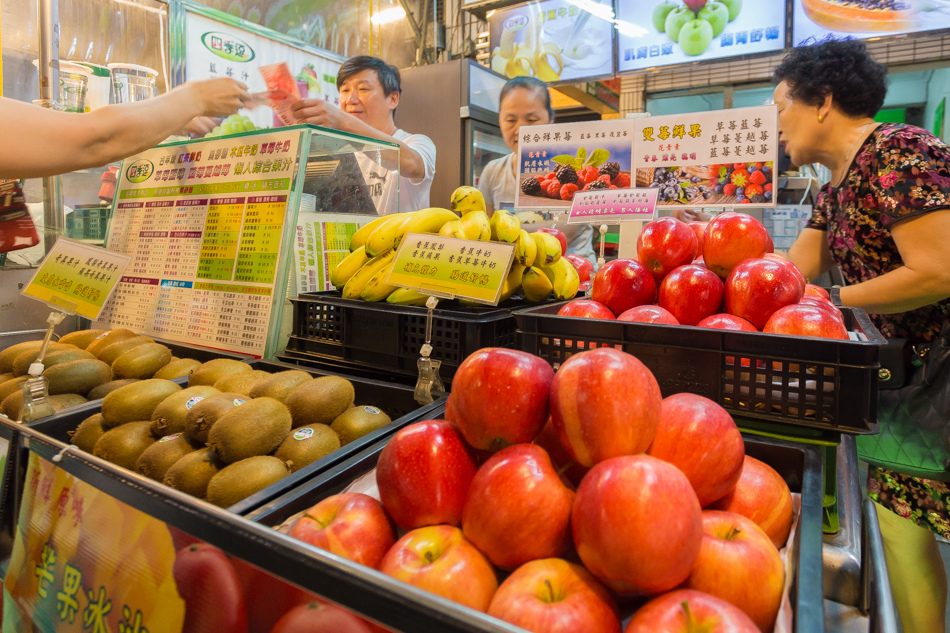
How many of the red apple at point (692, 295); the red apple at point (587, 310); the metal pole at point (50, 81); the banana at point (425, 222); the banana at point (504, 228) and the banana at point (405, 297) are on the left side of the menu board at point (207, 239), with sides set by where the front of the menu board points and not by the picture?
5

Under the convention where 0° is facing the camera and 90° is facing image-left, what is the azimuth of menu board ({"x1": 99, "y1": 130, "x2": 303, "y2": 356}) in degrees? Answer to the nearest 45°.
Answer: approximately 45°

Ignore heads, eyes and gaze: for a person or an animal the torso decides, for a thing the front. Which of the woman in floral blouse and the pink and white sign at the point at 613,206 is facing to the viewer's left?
the woman in floral blouse

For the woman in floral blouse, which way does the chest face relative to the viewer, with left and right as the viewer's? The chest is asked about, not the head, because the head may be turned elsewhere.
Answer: facing to the left of the viewer

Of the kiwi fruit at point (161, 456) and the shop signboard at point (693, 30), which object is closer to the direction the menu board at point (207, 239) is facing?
the kiwi fruit

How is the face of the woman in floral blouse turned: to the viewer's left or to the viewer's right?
to the viewer's left

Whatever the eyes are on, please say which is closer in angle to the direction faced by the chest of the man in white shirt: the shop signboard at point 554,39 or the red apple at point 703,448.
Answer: the red apple

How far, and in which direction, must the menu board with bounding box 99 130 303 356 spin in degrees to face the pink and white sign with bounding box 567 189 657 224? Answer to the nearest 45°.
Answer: approximately 135° to its left

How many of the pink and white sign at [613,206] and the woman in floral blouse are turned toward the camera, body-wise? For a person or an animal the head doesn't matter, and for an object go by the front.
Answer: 1

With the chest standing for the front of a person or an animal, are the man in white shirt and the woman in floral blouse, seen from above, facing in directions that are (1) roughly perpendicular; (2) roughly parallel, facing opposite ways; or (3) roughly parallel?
roughly perpendicular

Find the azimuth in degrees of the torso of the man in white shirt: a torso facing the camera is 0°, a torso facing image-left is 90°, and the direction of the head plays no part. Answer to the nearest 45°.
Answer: approximately 45°
